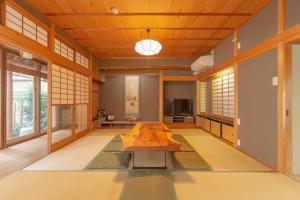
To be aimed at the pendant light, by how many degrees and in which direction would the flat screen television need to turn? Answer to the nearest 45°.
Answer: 0° — it already faces it

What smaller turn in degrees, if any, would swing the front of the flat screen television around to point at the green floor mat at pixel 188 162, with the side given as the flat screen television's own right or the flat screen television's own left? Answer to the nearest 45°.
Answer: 0° — it already faces it

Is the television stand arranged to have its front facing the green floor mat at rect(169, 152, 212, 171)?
yes

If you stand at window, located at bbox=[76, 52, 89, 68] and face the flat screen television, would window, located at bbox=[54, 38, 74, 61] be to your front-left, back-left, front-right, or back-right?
back-right

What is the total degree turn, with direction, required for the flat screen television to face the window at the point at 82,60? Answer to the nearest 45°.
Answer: approximately 45° to its right

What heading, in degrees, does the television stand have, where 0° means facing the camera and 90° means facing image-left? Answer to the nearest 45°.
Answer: approximately 0°

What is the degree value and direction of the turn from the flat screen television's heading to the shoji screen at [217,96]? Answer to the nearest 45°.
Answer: approximately 45° to its left
